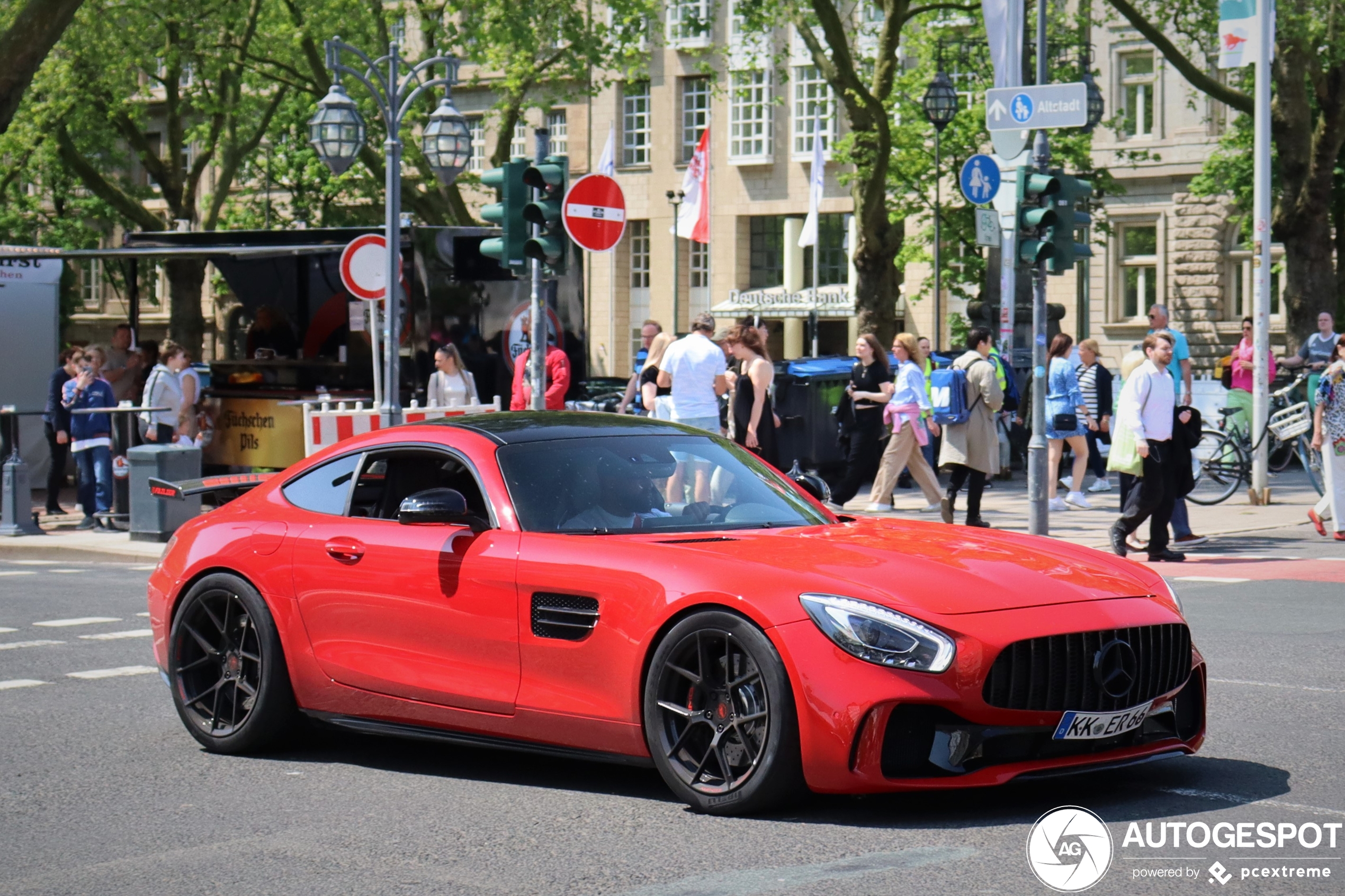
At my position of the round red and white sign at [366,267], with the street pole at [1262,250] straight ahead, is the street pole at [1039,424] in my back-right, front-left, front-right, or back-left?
front-right

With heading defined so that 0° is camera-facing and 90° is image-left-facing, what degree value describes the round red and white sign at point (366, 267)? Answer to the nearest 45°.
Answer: approximately 0°

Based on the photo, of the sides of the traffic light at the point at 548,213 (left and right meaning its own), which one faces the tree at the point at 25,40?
right

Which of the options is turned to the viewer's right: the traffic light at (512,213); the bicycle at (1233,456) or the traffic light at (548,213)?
the bicycle

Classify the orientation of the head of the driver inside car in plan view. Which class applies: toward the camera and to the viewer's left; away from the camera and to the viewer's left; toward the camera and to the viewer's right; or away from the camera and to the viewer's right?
toward the camera and to the viewer's right

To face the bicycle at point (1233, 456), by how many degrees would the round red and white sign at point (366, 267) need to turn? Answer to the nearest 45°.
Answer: approximately 90° to its left

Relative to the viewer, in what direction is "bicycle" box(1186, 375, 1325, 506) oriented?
to the viewer's right

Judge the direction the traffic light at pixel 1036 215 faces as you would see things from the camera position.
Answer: facing the viewer and to the right of the viewer

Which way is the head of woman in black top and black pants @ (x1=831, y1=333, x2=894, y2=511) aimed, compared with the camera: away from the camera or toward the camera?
toward the camera

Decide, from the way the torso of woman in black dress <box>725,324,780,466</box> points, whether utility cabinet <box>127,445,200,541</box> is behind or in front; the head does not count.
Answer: in front

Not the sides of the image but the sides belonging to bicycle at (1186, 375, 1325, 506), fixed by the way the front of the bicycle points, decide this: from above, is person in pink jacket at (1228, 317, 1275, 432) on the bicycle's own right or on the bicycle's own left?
on the bicycle's own left

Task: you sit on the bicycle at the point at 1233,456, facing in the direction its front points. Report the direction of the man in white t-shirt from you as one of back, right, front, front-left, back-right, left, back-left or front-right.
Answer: back-right

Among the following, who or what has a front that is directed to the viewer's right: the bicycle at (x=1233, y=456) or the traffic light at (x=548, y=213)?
the bicycle
